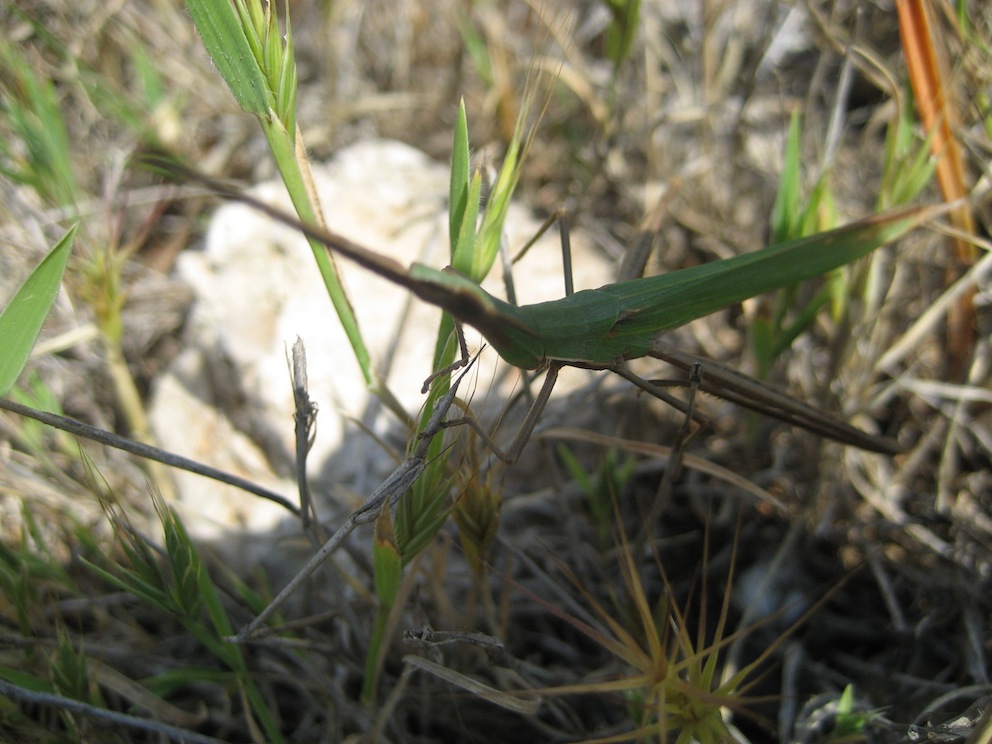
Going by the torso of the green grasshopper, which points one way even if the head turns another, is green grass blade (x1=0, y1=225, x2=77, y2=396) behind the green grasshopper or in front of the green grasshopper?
in front

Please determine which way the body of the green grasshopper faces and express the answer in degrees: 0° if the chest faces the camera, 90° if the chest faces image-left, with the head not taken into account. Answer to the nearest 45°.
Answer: approximately 90°
